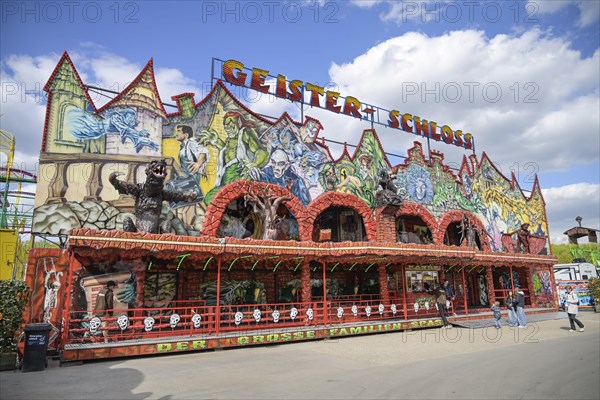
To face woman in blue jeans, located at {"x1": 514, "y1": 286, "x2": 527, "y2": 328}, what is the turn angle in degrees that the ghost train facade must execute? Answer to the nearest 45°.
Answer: approximately 45° to its left

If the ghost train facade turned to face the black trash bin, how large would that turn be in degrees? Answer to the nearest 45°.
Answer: approximately 90° to its right

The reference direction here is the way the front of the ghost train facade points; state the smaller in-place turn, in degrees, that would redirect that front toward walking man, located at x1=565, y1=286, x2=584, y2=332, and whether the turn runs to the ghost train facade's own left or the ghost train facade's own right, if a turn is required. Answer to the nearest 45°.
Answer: approximately 45° to the ghost train facade's own left

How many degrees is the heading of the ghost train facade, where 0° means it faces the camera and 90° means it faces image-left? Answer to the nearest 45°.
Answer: approximately 315°

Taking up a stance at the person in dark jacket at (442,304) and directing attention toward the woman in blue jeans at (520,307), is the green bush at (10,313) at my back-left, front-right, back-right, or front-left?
back-right
